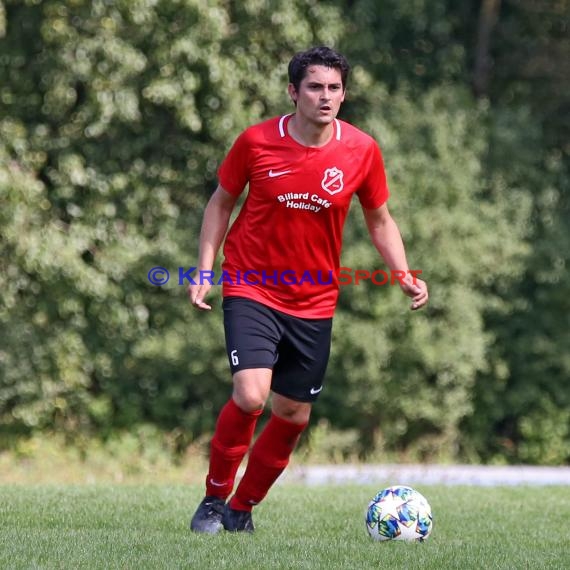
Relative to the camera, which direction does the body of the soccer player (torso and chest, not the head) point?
toward the camera
